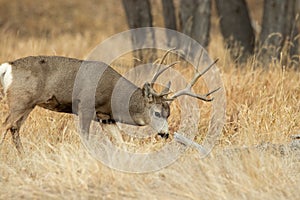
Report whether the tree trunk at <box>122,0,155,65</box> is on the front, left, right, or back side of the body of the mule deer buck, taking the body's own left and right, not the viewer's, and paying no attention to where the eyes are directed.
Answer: left

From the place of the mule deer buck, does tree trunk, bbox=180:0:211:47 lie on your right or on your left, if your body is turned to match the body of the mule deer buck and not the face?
on your left

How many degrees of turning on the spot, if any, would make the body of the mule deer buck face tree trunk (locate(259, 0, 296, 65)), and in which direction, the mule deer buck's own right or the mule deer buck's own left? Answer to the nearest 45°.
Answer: approximately 45° to the mule deer buck's own left

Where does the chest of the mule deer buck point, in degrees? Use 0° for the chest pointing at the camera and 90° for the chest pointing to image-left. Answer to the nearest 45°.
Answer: approximately 270°
